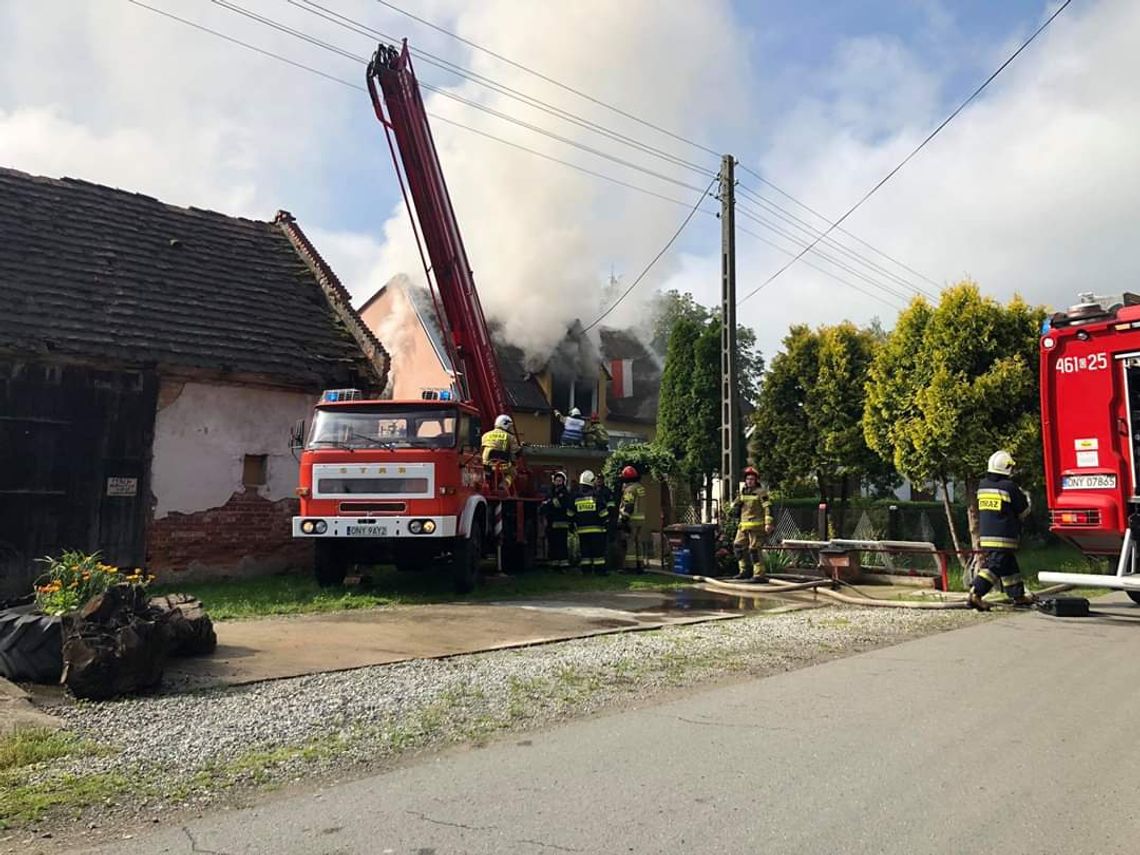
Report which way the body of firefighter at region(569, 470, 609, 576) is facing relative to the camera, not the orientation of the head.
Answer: away from the camera

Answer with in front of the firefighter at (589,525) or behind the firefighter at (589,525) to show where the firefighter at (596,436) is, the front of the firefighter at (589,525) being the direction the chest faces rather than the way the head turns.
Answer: in front

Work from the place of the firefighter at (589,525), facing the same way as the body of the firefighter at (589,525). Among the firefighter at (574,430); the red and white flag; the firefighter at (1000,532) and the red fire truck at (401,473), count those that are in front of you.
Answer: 2

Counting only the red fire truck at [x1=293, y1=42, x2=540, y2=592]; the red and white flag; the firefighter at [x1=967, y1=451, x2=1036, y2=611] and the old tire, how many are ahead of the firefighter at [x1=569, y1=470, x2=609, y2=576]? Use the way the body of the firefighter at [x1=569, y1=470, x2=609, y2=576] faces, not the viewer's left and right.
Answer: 1

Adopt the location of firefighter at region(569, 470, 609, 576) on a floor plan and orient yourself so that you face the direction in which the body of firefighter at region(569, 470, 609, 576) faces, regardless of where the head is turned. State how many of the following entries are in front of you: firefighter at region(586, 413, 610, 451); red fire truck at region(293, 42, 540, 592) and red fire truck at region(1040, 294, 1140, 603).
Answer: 1

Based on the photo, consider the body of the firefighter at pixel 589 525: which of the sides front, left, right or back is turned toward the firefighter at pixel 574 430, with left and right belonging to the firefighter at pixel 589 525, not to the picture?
front

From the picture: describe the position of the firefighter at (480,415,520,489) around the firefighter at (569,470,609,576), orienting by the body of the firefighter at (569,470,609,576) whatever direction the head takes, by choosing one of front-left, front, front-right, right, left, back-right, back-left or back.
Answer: back-left

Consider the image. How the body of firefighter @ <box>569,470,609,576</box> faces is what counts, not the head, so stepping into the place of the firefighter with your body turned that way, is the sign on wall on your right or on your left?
on your left

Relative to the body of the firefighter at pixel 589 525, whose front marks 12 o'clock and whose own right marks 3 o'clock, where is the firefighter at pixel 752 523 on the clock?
the firefighter at pixel 752 523 is roughly at 3 o'clock from the firefighter at pixel 589 525.

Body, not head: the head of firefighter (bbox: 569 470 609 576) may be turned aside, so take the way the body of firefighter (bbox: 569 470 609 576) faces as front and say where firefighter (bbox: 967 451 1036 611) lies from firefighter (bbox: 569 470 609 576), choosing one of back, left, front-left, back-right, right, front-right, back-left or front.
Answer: back-right
